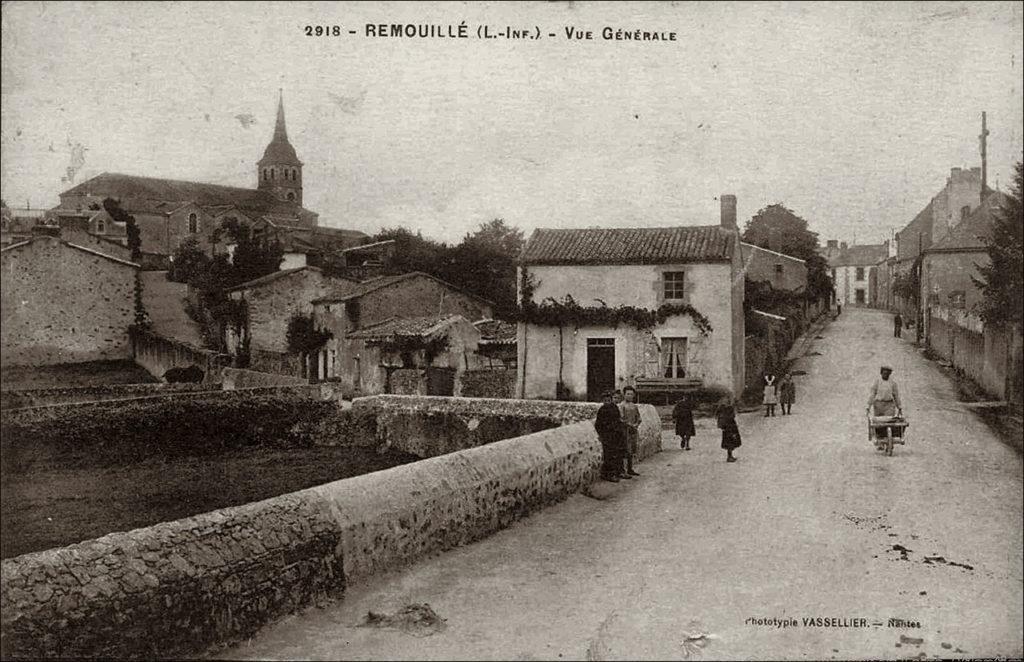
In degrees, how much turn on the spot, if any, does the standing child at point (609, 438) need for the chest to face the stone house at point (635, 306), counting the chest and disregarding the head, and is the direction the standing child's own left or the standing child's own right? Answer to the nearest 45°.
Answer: approximately 180°

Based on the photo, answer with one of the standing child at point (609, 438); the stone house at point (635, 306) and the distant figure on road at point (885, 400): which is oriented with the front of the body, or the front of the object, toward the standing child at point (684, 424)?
the stone house

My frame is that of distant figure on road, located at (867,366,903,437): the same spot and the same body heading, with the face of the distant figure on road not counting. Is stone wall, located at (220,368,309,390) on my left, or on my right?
on my right

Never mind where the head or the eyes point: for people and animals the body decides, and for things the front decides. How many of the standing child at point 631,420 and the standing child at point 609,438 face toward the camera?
2

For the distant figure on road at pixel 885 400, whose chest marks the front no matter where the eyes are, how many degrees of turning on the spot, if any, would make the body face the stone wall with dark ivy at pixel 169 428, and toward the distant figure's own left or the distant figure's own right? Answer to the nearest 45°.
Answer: approximately 90° to the distant figure's own right

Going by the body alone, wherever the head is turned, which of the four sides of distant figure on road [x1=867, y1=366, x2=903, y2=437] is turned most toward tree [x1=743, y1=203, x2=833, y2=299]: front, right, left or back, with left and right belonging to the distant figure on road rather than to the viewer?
back

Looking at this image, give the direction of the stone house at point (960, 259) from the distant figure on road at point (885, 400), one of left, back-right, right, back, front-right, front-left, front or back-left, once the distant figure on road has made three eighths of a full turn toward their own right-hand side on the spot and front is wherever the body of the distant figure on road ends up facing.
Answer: front-right

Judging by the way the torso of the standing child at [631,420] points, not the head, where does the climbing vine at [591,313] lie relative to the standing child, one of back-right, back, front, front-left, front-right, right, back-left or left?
back

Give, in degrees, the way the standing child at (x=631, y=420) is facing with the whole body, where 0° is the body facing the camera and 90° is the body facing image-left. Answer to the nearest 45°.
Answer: approximately 0°
